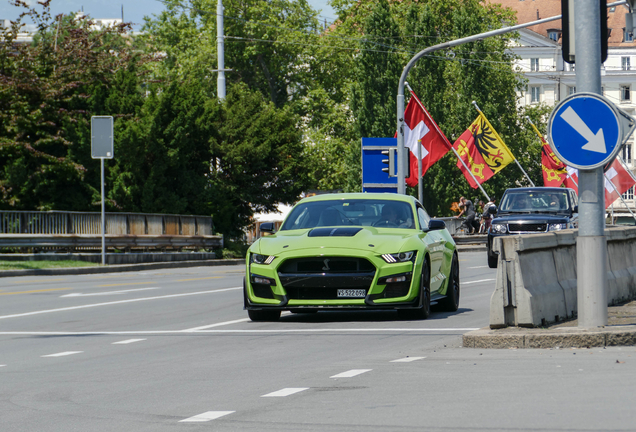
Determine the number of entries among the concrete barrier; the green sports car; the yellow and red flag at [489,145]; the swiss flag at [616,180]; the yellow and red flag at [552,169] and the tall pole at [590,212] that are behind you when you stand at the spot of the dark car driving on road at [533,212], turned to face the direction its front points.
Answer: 3

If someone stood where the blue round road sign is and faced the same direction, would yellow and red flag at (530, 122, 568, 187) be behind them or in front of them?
behind

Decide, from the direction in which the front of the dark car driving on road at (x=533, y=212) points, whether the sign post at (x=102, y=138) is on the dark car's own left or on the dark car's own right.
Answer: on the dark car's own right

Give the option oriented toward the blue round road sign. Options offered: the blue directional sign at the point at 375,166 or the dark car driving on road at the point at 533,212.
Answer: the dark car driving on road

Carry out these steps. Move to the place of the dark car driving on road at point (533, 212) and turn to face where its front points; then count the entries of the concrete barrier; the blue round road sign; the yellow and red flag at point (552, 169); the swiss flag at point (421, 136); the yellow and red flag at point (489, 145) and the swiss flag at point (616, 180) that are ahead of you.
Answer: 2

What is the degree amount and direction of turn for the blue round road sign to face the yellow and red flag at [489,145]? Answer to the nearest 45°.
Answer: approximately 180°

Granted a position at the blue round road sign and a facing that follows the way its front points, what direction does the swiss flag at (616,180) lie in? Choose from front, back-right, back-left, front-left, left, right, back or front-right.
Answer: back
